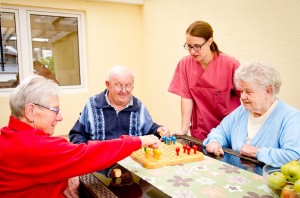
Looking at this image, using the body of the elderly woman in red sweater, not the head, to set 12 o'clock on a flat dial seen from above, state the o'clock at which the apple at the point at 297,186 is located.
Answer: The apple is roughly at 1 o'clock from the elderly woman in red sweater.

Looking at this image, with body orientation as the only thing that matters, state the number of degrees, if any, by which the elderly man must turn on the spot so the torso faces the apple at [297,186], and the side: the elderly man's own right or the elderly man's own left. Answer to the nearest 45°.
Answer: approximately 45° to the elderly man's own left

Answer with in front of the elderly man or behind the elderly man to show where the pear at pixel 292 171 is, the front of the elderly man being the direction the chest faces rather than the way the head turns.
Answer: in front

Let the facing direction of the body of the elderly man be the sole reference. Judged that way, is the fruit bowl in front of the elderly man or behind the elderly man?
in front

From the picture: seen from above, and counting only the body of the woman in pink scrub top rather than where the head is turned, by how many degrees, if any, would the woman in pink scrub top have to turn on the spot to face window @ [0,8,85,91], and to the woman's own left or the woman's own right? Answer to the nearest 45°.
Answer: approximately 90° to the woman's own right

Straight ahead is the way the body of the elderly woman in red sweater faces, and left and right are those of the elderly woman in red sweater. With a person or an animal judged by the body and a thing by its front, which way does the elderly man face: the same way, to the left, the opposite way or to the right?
to the right

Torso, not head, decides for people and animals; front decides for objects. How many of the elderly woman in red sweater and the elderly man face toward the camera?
1

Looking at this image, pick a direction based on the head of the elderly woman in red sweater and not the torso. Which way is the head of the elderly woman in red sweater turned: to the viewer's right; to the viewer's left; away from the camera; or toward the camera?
to the viewer's right

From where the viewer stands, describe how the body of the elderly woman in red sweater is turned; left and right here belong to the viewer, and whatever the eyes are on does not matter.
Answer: facing to the right of the viewer

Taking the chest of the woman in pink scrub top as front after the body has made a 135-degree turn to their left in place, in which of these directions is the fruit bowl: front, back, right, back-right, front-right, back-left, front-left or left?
right

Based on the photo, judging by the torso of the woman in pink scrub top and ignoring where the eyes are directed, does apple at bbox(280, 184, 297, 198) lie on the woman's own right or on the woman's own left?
on the woman's own left

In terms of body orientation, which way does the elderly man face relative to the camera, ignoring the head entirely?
toward the camera

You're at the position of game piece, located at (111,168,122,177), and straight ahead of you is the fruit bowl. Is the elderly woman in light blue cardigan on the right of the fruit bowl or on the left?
left

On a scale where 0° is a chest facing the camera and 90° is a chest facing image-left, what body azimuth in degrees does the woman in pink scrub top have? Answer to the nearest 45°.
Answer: approximately 45°
